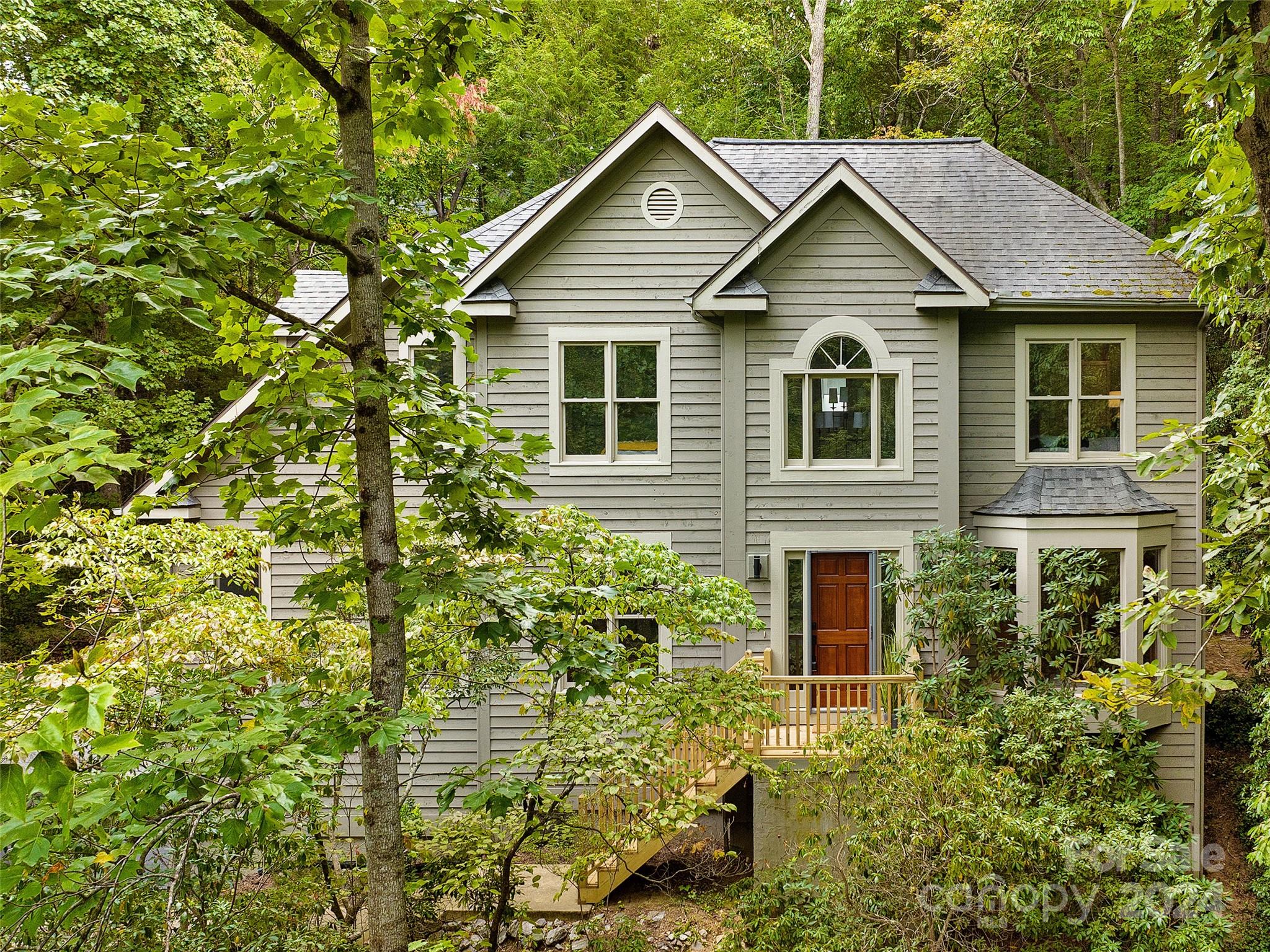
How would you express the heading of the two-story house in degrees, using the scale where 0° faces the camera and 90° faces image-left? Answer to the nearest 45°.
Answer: approximately 0°

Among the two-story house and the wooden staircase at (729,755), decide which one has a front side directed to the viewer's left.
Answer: the wooden staircase

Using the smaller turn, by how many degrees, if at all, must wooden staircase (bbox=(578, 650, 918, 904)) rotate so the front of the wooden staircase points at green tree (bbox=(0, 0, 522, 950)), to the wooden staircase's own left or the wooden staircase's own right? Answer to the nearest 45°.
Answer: approximately 90° to the wooden staircase's own left

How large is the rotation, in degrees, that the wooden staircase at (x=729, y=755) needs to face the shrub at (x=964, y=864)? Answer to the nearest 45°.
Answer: approximately 135° to its left

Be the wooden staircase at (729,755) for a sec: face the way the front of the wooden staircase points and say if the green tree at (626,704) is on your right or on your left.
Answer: on your left

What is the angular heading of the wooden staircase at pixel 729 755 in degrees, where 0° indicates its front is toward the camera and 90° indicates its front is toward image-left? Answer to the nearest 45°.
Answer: approximately 90°

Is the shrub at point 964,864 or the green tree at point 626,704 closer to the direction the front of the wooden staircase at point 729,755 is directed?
the green tree

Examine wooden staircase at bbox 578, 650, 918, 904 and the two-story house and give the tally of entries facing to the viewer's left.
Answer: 1

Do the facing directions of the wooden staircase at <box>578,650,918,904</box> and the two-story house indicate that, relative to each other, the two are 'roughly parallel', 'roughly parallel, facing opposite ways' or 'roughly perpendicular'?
roughly perpendicular
